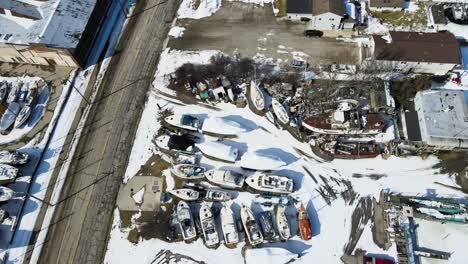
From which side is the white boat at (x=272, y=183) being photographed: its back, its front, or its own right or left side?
left

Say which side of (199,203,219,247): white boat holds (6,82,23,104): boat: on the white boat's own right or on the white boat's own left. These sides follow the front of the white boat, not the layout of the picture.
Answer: on the white boat's own left

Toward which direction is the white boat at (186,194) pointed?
to the viewer's left

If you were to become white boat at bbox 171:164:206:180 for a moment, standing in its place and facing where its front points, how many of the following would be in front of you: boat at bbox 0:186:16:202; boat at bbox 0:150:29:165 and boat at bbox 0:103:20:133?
3

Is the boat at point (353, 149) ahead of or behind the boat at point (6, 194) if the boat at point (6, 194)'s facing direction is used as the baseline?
ahead

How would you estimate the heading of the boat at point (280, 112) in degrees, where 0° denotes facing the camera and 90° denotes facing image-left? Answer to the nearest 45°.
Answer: approximately 135°

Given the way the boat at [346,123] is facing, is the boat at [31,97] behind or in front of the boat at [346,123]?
in front
